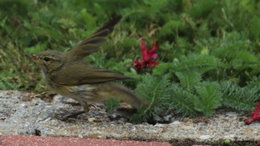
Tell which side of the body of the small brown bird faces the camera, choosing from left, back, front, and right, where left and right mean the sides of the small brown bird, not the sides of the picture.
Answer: left

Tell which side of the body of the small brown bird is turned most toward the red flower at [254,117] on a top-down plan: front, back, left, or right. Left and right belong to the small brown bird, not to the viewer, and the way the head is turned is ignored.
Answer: back

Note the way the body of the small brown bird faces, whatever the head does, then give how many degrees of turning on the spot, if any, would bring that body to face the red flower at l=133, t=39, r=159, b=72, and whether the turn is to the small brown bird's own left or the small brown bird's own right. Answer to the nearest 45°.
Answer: approximately 135° to the small brown bird's own right
